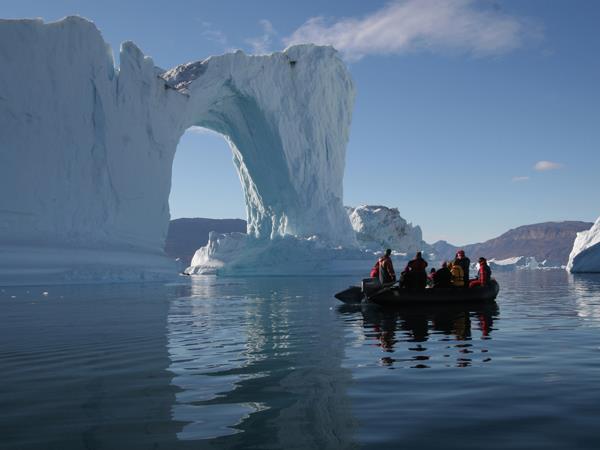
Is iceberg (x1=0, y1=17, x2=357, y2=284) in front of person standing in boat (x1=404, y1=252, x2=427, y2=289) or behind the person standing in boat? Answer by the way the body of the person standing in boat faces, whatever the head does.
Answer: in front

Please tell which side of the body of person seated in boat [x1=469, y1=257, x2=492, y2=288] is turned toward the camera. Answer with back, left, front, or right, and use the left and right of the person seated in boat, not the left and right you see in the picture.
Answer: left

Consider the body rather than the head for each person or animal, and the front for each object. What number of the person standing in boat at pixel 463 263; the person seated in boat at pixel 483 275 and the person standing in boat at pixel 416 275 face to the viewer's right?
0

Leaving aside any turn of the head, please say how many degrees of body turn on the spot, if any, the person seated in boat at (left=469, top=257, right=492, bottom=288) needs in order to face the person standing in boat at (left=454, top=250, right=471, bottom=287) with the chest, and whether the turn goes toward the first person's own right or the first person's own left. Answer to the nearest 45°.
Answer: approximately 45° to the first person's own left

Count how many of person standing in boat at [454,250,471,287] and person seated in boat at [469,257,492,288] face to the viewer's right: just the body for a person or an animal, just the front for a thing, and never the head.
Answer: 0

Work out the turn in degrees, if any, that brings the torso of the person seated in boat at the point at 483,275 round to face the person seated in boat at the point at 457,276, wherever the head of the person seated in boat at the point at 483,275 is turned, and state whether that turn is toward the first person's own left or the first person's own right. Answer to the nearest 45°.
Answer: approximately 45° to the first person's own left

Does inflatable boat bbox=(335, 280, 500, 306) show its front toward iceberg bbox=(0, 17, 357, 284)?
no

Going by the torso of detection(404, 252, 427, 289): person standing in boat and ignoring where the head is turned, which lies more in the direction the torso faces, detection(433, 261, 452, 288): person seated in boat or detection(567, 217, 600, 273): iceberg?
the iceberg

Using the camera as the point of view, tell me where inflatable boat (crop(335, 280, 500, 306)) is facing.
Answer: facing to the right of the viewer

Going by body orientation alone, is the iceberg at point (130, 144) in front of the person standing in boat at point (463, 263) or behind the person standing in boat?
in front

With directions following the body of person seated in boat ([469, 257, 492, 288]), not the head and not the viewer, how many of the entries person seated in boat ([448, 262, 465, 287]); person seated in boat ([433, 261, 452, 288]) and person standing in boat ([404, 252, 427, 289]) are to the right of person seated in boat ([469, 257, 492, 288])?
0

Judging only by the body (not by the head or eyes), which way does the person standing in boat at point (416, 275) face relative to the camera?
away from the camera
